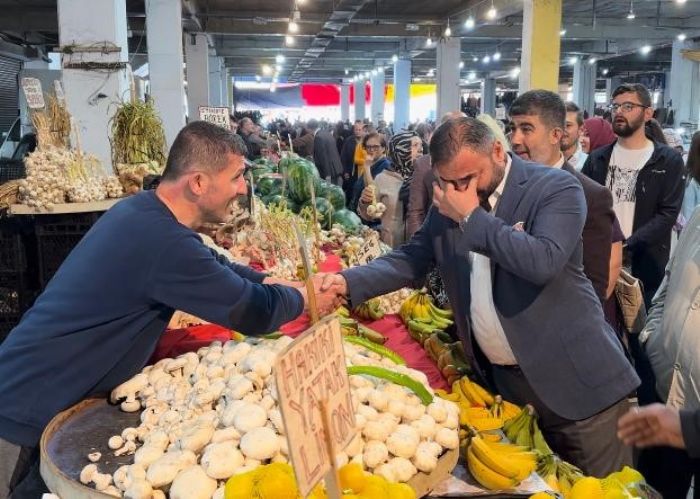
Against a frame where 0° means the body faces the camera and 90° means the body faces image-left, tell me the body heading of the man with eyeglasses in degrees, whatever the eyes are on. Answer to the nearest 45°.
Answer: approximately 45°

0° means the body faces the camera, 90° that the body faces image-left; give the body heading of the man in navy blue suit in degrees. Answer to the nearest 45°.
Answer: approximately 45°

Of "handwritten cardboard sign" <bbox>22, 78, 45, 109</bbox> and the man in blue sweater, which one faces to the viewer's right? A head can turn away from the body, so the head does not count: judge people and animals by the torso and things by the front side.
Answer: the man in blue sweater

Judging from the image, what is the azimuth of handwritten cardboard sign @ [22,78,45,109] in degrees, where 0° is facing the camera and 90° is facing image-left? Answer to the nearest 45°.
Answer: approximately 0°

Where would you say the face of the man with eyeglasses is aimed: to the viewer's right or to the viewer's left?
to the viewer's left

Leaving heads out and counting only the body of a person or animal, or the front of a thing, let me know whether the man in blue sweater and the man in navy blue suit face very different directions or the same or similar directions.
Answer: very different directions

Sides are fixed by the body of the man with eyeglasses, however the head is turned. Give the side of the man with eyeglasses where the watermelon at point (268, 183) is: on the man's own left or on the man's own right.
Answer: on the man's own right

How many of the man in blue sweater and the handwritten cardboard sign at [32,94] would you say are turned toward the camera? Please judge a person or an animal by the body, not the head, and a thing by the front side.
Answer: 1

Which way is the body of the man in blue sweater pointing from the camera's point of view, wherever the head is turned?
to the viewer's right

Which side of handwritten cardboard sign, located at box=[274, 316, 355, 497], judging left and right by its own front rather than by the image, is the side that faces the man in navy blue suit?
left

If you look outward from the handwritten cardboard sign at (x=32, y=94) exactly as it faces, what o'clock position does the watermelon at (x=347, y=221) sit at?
The watermelon is roughly at 10 o'clock from the handwritten cardboard sign.

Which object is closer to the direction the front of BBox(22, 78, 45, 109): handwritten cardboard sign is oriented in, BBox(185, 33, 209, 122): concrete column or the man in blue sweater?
the man in blue sweater

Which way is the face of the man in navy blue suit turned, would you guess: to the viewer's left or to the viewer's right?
to the viewer's left
